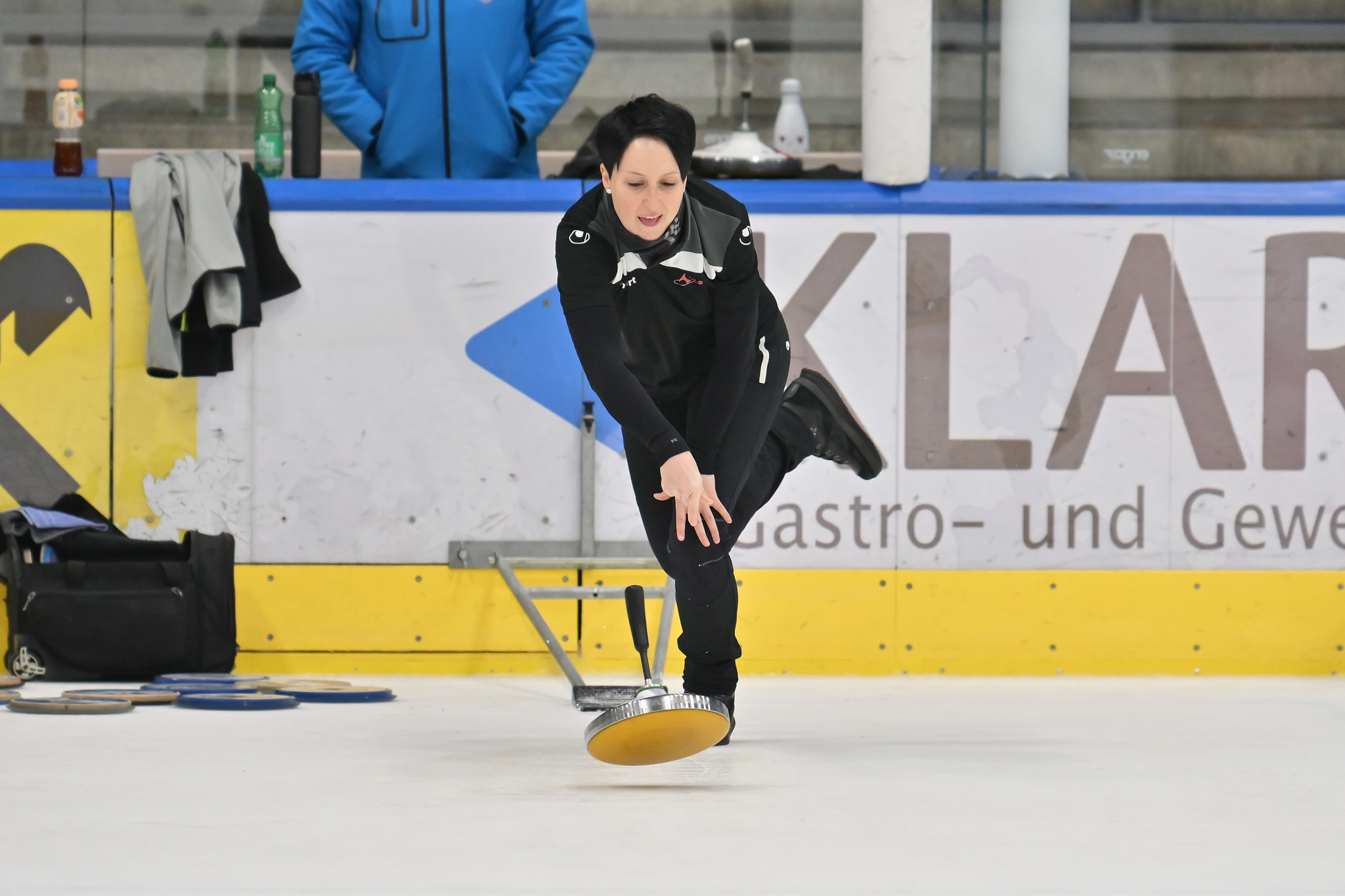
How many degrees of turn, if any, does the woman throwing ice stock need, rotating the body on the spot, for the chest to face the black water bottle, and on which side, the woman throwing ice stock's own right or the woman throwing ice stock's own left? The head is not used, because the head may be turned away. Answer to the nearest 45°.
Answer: approximately 135° to the woman throwing ice stock's own right

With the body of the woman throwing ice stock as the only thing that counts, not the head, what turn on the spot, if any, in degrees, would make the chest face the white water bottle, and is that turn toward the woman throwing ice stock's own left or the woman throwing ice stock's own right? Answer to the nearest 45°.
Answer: approximately 180°

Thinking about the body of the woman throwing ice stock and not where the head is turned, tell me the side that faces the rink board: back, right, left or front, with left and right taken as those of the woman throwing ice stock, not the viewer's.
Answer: back

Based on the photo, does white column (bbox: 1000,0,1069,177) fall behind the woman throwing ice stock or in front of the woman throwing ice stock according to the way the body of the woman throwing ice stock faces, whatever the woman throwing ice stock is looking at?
behind

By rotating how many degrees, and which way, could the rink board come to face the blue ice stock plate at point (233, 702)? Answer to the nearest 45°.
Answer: approximately 45° to its right

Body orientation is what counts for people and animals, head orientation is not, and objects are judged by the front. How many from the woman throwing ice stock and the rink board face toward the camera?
2

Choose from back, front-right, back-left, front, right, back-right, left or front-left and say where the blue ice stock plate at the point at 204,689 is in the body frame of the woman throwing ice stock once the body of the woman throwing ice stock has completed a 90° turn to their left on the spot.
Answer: back-left

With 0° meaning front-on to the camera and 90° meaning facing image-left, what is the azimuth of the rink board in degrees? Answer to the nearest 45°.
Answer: approximately 0°

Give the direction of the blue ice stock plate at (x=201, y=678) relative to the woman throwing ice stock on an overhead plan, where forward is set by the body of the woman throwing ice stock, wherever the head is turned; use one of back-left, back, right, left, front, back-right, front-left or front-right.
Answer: back-right

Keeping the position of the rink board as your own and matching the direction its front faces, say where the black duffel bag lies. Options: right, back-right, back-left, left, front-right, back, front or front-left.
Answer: right

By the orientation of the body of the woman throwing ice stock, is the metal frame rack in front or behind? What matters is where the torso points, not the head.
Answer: behind

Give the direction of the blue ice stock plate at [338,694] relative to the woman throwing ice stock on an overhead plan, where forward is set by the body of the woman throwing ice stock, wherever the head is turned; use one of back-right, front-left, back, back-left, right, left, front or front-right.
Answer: back-right
